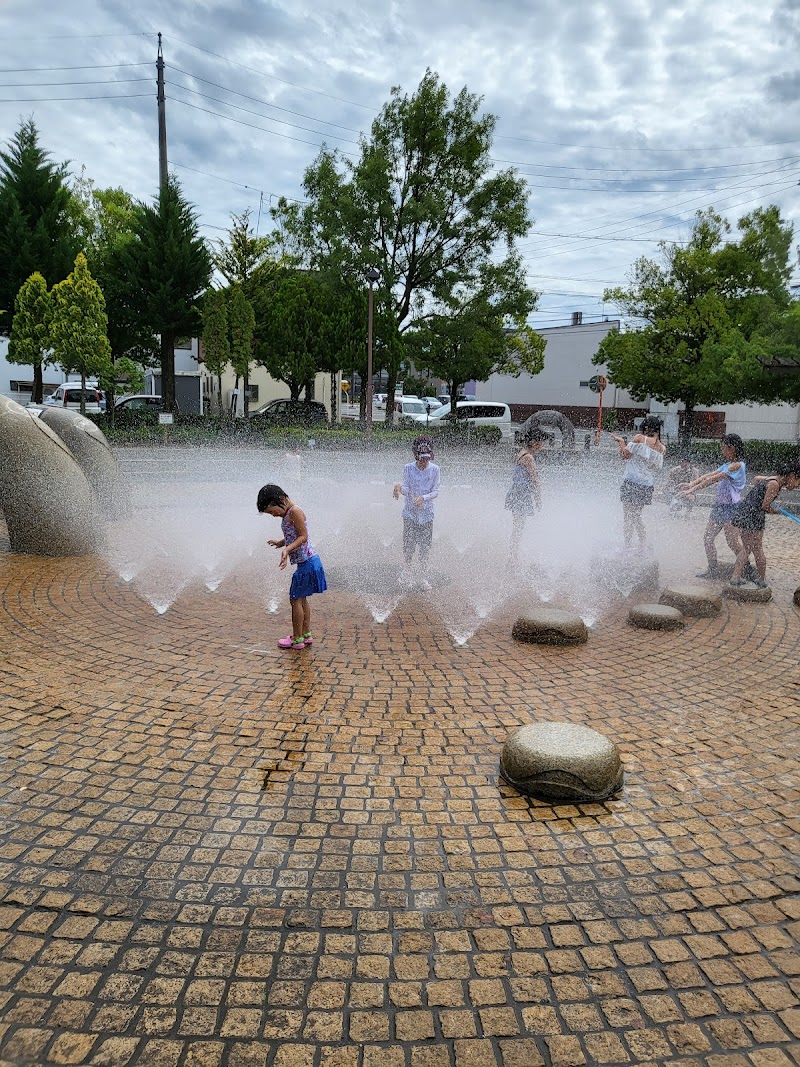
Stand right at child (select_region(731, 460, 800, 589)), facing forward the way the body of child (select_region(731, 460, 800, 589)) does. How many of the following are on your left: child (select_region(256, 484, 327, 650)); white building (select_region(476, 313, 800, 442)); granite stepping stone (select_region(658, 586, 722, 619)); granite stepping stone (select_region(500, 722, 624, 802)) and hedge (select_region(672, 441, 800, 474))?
2

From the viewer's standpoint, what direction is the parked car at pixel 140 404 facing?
to the viewer's left

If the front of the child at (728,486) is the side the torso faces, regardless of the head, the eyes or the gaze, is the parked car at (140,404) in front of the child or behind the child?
in front

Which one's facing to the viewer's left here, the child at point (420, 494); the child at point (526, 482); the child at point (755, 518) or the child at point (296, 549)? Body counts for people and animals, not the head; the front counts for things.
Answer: the child at point (296, 549)

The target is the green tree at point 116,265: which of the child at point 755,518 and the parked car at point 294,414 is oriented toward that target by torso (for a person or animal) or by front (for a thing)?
the parked car

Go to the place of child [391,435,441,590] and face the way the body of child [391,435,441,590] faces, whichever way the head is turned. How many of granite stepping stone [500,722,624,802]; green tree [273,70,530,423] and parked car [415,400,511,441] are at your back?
2

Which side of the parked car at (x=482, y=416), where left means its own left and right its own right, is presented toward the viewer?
left

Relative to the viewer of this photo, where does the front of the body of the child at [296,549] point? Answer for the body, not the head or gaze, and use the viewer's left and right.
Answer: facing to the left of the viewer

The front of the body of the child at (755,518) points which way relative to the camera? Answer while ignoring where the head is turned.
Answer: to the viewer's right

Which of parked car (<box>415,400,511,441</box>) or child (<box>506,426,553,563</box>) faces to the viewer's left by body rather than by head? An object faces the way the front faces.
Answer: the parked car

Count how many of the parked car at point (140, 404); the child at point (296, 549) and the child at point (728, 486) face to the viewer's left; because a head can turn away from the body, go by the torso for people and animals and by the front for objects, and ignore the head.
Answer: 3

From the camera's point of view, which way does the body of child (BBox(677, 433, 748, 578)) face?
to the viewer's left
